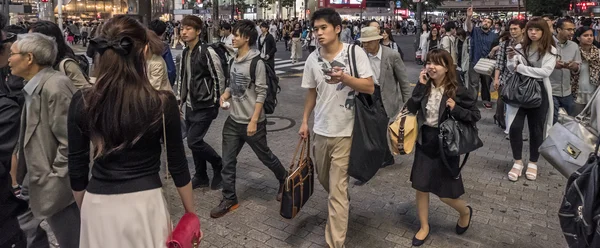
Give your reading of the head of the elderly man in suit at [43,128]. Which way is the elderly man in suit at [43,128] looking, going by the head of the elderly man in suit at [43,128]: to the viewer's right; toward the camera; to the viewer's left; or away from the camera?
to the viewer's left

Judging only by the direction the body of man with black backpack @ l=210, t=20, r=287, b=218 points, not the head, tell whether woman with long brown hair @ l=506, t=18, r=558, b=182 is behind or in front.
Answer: behind

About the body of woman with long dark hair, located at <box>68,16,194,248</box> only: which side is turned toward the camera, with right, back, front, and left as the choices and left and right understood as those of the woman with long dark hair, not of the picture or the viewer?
back

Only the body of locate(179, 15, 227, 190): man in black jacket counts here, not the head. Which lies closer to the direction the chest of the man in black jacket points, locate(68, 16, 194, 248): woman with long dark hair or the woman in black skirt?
the woman with long dark hair

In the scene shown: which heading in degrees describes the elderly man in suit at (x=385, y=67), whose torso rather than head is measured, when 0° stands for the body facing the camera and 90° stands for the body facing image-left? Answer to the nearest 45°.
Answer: approximately 45°

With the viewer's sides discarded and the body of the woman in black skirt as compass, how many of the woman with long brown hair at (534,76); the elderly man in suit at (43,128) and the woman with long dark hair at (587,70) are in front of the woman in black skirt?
1

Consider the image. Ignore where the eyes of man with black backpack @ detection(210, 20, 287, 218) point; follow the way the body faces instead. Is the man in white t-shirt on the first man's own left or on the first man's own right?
on the first man's own left

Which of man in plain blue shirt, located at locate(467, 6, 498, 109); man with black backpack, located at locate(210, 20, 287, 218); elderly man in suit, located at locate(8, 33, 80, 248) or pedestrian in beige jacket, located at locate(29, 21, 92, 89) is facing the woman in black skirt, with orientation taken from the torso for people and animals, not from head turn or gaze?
the man in plain blue shirt

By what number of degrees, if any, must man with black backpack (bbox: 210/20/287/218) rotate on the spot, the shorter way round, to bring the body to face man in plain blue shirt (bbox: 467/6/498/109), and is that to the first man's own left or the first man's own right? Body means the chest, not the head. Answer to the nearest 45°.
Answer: approximately 180°

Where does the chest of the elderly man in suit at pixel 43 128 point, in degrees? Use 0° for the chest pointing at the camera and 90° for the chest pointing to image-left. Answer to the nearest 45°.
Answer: approximately 90°

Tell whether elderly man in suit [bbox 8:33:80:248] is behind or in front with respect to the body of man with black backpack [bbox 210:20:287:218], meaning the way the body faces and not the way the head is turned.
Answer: in front

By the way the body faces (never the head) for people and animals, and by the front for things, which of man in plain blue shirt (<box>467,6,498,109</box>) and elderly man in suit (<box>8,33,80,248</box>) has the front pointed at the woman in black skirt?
the man in plain blue shirt

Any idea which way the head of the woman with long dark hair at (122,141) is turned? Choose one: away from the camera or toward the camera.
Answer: away from the camera

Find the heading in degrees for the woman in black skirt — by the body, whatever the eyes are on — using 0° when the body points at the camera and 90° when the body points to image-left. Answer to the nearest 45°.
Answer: approximately 45°

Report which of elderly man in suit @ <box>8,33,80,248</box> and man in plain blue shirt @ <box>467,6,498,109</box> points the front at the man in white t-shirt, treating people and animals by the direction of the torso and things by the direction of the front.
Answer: the man in plain blue shirt
